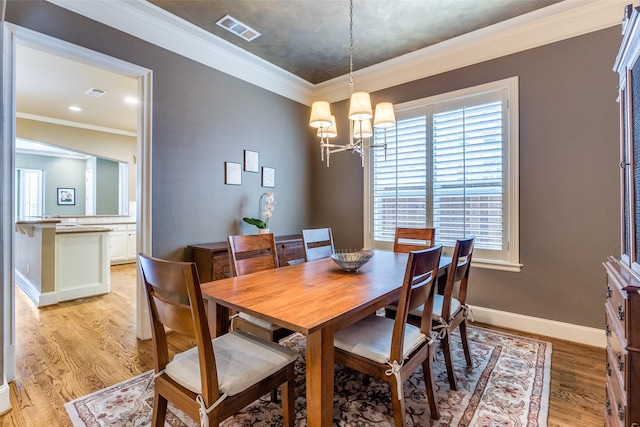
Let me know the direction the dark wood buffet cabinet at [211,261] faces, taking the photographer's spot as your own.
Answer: facing the viewer and to the right of the viewer

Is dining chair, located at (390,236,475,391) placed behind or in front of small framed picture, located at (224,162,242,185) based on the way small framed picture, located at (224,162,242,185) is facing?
in front

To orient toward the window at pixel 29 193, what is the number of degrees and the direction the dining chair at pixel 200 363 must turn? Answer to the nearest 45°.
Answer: approximately 90° to its left

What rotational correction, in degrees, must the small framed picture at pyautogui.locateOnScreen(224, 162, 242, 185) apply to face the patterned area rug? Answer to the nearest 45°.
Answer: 0° — it already faces it

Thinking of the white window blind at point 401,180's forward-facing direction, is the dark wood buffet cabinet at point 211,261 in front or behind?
in front

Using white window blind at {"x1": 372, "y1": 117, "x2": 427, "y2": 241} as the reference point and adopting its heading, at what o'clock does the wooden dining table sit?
The wooden dining table is roughly at 11 o'clock from the white window blind.

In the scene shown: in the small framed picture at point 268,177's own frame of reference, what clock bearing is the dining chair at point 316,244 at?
The dining chair is roughly at 1 o'clock from the small framed picture.

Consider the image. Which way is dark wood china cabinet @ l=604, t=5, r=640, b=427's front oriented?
to the viewer's left

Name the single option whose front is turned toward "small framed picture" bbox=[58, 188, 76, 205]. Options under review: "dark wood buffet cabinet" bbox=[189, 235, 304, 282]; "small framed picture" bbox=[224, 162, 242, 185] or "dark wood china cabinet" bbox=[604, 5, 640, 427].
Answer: "dark wood china cabinet" bbox=[604, 5, 640, 427]

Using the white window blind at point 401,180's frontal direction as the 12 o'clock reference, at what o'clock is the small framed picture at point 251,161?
The small framed picture is roughly at 1 o'clock from the white window blind.

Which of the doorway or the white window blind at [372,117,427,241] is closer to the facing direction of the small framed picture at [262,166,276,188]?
the white window blind

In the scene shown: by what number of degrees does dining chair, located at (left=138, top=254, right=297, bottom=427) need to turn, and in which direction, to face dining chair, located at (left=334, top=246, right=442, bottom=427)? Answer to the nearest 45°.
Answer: approximately 45° to its right

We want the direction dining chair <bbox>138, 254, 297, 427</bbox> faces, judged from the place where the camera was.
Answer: facing away from the viewer and to the right of the viewer

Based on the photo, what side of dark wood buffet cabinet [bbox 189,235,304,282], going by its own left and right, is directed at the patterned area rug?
front

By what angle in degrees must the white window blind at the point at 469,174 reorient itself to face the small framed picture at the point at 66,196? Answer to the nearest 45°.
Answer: approximately 45° to its right
